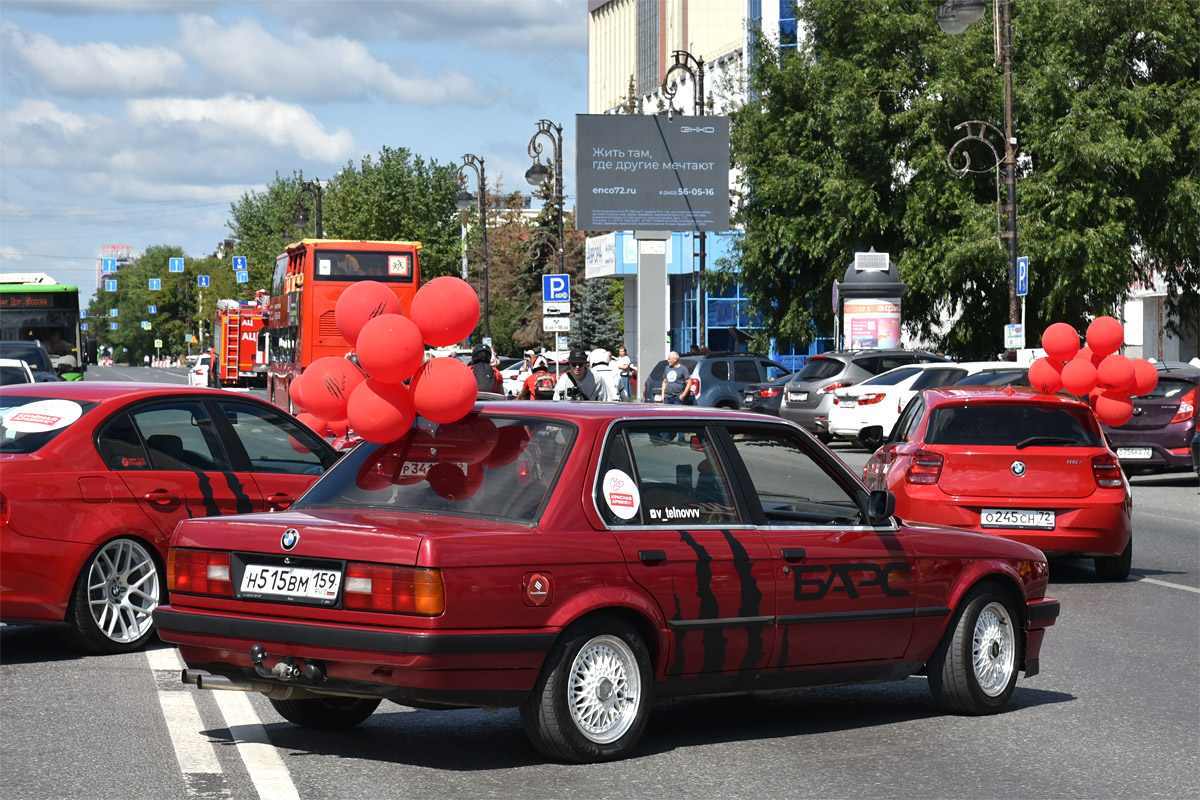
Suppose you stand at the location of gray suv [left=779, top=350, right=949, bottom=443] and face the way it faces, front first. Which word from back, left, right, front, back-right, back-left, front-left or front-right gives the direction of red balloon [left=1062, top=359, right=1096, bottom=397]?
back-right

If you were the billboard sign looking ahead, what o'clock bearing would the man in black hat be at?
The man in black hat is roughly at 12 o'clock from the billboard sign.

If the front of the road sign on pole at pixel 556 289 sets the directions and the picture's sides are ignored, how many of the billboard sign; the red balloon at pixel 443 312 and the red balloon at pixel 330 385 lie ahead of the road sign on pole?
2

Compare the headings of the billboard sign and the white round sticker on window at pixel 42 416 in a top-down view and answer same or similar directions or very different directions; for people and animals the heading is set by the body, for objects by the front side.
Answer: same or similar directions

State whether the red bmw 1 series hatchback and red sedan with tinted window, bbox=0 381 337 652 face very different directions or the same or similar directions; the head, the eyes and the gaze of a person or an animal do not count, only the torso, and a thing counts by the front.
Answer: same or similar directions

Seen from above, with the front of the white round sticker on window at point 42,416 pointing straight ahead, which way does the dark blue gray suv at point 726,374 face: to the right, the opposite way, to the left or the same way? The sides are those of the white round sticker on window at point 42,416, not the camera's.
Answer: the opposite way

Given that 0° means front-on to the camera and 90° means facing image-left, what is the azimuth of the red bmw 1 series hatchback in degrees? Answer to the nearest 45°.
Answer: approximately 180°

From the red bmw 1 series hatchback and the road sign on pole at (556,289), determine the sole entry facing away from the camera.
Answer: the red bmw 1 series hatchback

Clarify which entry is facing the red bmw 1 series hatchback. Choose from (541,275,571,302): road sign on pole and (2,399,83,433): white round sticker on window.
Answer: the road sign on pole

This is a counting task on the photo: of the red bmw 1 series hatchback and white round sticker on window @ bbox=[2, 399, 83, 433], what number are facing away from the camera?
1

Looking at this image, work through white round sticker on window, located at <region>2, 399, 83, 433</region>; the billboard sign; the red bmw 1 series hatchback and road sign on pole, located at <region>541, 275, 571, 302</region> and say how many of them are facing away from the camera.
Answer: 1

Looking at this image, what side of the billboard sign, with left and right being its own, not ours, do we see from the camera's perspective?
front

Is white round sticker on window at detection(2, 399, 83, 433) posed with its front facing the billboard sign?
no

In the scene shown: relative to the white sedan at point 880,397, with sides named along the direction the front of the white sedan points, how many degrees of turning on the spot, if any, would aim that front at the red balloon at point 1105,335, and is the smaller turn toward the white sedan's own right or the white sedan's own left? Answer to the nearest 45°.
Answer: approximately 135° to the white sedan's own right
